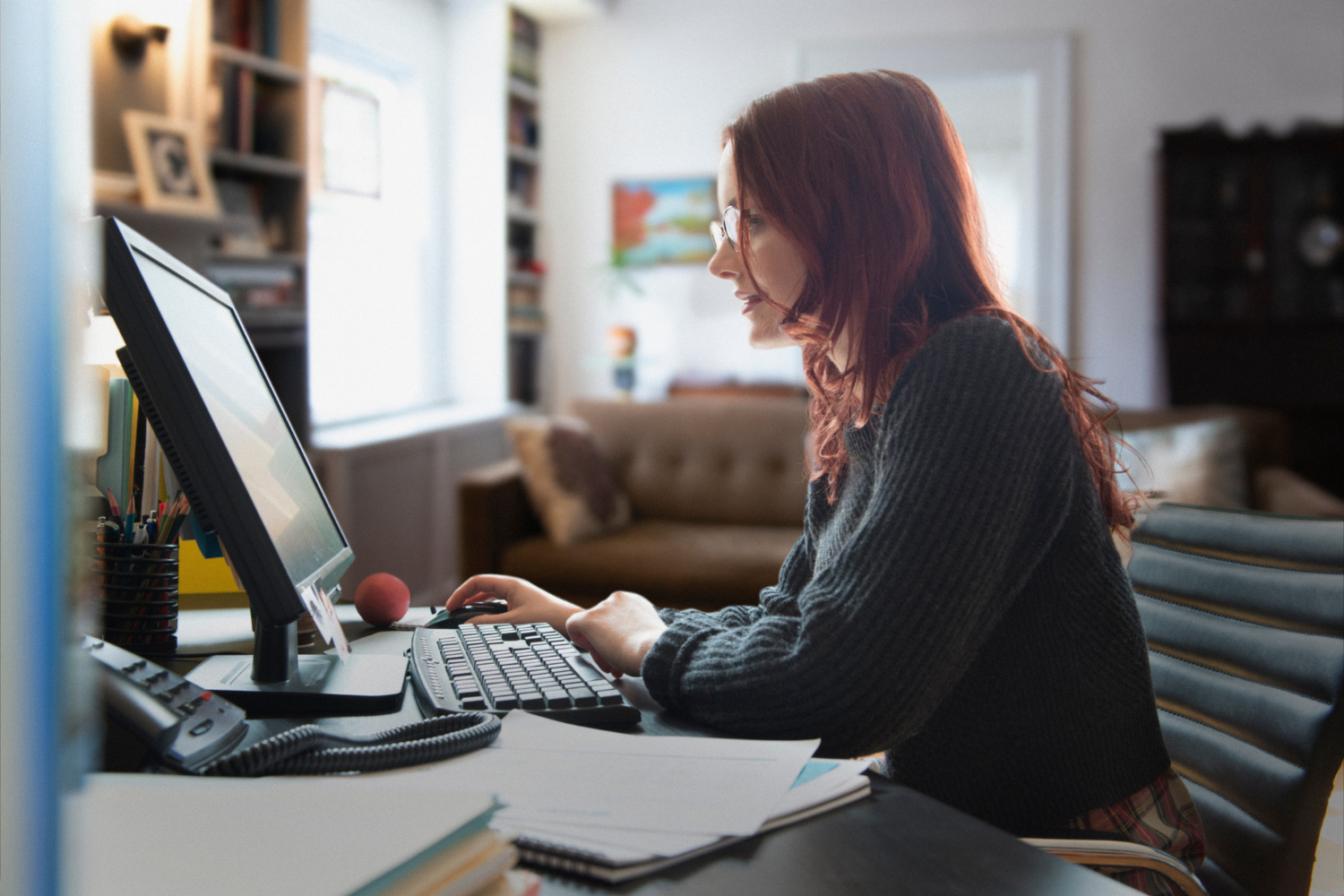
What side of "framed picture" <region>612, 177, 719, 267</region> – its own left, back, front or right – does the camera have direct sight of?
front

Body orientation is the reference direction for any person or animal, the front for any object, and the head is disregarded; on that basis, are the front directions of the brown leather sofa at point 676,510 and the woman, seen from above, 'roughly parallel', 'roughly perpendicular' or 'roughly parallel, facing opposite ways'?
roughly perpendicular

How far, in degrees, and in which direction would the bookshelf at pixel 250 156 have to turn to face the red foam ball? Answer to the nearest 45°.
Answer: approximately 45° to its right

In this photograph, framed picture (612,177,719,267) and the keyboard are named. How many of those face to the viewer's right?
1

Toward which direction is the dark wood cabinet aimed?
toward the camera

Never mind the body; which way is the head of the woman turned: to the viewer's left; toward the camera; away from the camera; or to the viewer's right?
to the viewer's left

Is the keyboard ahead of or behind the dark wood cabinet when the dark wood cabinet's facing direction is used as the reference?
ahead

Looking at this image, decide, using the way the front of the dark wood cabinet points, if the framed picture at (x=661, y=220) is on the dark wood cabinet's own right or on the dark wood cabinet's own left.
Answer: on the dark wood cabinet's own right

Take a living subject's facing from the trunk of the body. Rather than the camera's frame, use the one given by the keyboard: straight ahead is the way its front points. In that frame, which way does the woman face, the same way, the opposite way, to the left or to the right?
the opposite way

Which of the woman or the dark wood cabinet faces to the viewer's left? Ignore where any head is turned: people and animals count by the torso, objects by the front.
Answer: the woman

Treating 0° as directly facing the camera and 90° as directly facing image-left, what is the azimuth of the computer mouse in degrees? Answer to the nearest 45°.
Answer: approximately 90°
